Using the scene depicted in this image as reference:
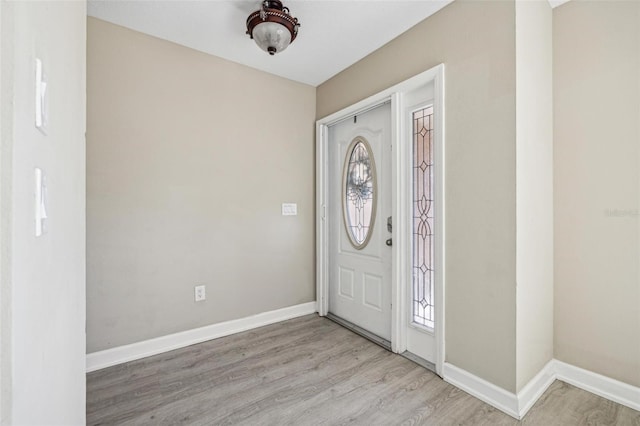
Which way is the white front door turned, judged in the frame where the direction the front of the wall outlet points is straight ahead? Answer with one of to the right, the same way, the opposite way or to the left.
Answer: to the right

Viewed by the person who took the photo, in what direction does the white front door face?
facing the viewer and to the left of the viewer

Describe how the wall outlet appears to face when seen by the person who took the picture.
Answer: facing the viewer

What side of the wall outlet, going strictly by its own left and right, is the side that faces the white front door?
left

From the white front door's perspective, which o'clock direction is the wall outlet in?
The wall outlet is roughly at 1 o'clock from the white front door.

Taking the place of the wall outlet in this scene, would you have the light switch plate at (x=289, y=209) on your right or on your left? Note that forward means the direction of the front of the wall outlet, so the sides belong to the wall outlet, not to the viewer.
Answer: on your left

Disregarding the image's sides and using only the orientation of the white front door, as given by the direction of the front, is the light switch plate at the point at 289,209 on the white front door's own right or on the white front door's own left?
on the white front door's own right
